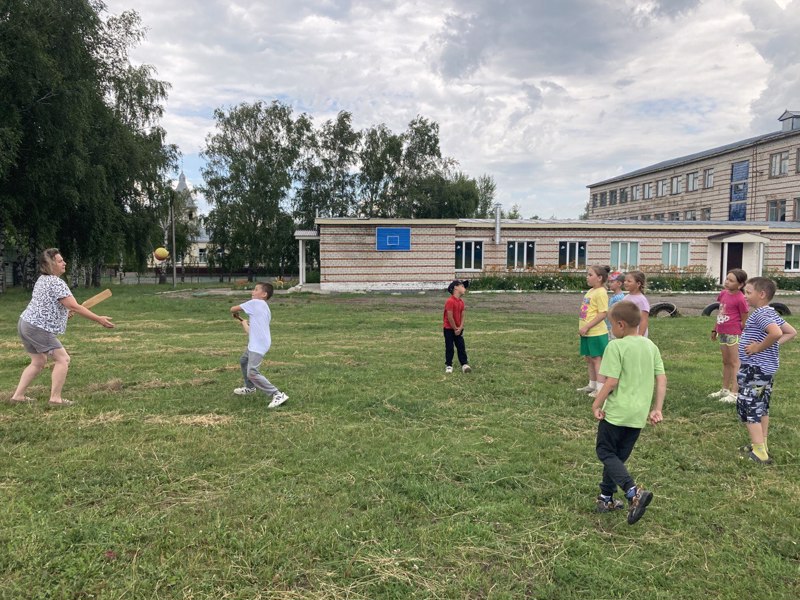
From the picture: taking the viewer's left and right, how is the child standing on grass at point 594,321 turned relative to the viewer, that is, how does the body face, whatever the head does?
facing to the left of the viewer

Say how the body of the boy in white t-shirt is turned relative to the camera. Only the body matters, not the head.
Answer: to the viewer's left

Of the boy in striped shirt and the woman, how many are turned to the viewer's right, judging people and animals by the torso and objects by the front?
1

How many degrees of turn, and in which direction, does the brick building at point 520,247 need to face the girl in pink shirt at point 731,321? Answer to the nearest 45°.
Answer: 0° — it already faces them

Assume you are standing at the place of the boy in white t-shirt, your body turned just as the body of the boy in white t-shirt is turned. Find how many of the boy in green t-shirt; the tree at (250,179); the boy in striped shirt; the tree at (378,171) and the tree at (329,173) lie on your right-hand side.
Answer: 3

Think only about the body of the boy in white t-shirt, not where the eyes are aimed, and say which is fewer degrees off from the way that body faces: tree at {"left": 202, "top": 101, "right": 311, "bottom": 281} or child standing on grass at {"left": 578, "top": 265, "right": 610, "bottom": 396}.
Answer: the tree

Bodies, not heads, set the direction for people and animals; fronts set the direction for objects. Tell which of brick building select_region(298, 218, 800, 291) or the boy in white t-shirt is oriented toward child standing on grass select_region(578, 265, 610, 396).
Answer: the brick building

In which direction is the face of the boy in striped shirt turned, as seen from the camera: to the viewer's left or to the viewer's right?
to the viewer's left

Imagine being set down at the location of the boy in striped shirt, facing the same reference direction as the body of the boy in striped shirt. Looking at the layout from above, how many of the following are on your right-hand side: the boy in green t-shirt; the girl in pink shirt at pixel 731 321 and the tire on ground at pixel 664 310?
2

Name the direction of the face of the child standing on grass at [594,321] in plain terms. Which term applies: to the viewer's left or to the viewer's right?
to the viewer's left

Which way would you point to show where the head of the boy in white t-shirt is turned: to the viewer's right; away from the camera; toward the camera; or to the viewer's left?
to the viewer's left

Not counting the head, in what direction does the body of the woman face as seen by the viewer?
to the viewer's right

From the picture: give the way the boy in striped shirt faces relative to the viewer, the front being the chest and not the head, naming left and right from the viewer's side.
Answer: facing to the left of the viewer

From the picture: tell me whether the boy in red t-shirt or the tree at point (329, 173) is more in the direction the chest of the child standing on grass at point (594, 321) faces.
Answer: the boy in red t-shirt

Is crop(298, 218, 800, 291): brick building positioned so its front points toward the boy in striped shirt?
yes

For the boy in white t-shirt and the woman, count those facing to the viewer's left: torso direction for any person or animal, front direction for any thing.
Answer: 1
